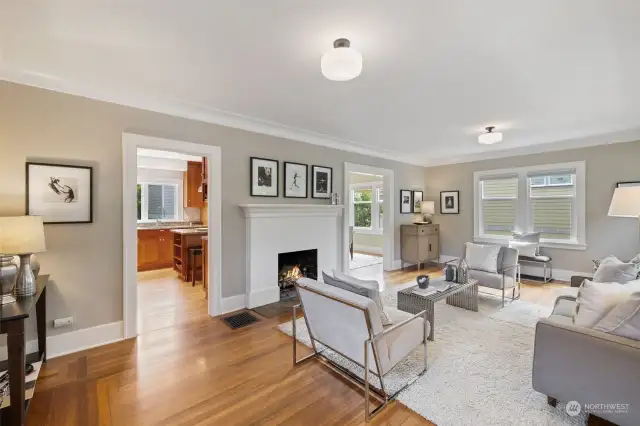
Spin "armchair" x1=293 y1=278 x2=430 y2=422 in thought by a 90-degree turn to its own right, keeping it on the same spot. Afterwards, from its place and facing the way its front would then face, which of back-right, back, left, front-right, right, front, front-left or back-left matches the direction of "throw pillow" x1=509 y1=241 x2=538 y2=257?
left

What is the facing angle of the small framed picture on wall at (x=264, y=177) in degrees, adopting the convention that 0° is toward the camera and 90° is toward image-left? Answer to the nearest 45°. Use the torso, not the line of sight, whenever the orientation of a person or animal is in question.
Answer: approximately 315°

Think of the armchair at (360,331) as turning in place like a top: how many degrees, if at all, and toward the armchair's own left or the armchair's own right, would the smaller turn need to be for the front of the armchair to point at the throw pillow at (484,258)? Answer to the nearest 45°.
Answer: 0° — it already faces it

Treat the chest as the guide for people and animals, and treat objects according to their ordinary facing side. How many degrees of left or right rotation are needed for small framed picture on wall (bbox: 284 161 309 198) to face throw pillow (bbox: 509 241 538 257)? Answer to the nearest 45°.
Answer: approximately 45° to its left

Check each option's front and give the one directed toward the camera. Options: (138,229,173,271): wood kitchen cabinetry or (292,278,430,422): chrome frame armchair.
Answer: the wood kitchen cabinetry

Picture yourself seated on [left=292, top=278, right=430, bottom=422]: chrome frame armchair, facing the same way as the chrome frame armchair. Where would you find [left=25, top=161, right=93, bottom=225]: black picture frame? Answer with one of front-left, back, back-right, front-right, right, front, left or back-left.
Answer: back-left

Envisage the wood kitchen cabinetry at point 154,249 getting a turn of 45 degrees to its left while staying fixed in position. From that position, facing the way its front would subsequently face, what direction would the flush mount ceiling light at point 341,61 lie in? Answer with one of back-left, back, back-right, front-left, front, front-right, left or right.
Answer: front-right

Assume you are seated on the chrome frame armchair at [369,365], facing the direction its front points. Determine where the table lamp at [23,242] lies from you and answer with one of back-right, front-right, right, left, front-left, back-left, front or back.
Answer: back-left

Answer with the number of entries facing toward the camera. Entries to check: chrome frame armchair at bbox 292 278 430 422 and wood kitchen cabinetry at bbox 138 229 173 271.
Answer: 1

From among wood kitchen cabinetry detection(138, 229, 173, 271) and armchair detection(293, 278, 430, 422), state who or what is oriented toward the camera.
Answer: the wood kitchen cabinetry

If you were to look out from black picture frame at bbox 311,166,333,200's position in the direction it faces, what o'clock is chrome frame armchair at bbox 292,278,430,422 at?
The chrome frame armchair is roughly at 1 o'clock from the black picture frame.

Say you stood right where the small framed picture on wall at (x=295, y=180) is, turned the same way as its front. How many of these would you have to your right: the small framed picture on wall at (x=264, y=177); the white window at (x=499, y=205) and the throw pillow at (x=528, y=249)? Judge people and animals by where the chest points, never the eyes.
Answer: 1

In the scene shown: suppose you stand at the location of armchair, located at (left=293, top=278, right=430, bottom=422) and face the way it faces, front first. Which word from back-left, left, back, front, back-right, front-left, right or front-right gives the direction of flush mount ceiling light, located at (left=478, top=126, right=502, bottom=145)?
front

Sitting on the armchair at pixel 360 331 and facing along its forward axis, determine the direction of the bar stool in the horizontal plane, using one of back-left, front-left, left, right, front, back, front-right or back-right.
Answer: left

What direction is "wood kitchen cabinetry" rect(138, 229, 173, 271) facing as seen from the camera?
toward the camera

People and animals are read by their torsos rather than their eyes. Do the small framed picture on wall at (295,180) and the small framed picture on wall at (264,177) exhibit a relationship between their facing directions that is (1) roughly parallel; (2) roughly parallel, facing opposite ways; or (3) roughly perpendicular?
roughly parallel

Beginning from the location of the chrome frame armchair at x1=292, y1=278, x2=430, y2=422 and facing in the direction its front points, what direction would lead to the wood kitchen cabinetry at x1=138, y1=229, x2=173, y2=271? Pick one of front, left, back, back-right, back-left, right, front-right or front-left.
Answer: left

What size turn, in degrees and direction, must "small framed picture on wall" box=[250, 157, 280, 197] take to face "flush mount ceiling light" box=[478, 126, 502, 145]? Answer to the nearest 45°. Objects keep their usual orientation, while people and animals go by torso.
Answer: approximately 45° to its left

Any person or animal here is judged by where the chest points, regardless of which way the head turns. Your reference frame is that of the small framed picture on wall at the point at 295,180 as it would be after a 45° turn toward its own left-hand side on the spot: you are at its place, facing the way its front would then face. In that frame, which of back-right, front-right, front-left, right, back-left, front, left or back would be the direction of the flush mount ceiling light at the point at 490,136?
front

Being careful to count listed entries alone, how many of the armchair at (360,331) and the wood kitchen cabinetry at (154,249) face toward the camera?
1

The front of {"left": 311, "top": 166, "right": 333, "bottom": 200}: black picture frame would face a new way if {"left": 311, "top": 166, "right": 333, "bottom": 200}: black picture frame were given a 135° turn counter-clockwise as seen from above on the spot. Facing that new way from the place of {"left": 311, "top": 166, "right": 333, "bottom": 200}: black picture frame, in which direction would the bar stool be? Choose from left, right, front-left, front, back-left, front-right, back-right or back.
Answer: left
